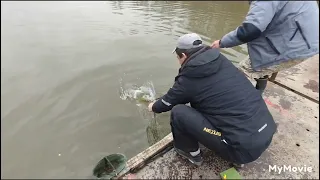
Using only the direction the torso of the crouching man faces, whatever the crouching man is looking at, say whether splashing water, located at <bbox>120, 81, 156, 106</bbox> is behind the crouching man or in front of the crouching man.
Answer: in front

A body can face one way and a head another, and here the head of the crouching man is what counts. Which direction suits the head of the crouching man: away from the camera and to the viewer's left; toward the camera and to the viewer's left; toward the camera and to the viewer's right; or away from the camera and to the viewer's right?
away from the camera and to the viewer's left

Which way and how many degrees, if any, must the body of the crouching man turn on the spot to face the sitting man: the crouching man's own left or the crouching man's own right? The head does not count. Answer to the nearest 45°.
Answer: approximately 90° to the crouching man's own right

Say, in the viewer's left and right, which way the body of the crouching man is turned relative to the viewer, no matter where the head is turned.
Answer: facing away from the viewer and to the left of the viewer

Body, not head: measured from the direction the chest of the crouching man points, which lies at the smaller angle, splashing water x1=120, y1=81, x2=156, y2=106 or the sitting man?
the splashing water
